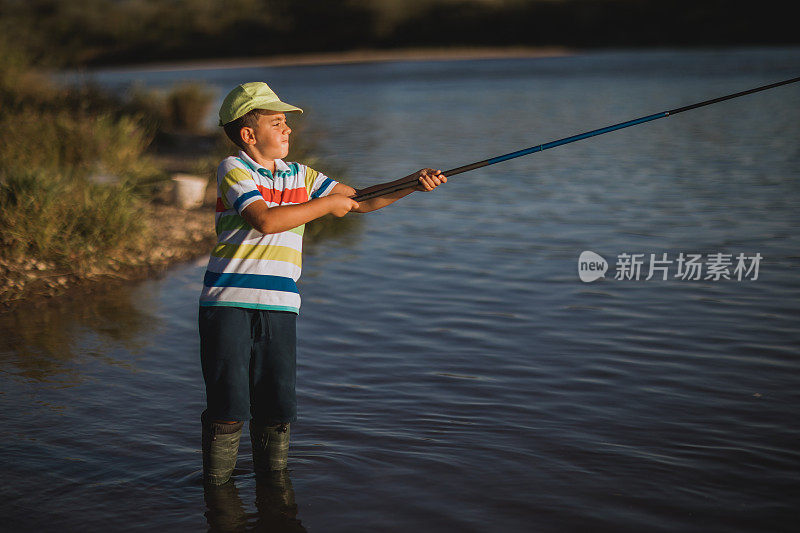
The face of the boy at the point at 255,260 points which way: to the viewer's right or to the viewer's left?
to the viewer's right

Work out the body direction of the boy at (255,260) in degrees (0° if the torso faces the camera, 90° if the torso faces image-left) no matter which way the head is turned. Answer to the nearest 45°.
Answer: approximately 315°

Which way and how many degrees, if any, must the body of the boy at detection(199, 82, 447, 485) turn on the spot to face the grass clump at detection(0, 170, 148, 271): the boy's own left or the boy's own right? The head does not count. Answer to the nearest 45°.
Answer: approximately 180°

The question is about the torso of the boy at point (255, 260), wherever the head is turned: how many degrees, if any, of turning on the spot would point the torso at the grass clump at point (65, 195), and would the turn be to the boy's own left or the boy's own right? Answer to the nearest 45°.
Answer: approximately 180°

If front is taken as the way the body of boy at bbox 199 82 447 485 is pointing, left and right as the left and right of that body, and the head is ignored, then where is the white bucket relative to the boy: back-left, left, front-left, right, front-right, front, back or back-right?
back-left
